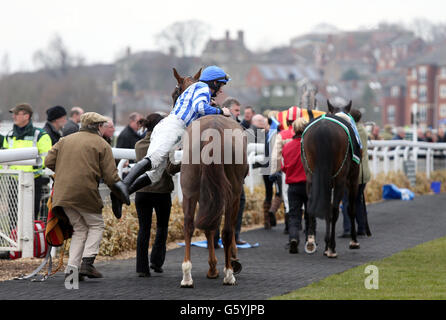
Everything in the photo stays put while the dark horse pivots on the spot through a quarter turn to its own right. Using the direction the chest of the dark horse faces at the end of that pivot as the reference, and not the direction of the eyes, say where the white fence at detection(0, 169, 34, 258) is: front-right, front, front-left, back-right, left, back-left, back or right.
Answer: back-right

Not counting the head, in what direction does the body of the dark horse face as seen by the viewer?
away from the camera

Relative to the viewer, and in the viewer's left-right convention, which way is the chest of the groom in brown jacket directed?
facing away from the viewer and to the right of the viewer

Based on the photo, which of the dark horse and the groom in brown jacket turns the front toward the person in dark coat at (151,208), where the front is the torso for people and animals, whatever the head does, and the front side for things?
the groom in brown jacket

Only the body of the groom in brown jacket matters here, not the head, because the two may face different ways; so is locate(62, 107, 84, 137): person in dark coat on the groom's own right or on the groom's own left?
on the groom's own left

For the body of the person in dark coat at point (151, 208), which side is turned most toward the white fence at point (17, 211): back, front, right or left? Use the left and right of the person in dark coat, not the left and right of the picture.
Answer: left

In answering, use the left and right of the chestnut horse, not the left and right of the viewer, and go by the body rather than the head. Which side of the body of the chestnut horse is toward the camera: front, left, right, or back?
back

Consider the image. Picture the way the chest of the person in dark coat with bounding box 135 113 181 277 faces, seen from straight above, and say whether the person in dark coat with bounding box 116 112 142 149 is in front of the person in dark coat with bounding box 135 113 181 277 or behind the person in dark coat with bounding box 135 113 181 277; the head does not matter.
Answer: in front

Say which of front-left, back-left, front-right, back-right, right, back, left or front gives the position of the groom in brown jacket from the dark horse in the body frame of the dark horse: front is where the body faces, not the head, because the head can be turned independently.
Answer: back-left

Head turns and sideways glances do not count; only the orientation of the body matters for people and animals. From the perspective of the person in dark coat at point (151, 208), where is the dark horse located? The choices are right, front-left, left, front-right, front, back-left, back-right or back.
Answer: front-right

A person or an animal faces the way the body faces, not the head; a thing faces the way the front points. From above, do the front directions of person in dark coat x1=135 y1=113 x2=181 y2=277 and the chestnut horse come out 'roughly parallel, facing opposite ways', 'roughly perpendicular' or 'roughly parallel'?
roughly parallel

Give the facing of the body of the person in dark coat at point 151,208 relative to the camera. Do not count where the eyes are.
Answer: away from the camera

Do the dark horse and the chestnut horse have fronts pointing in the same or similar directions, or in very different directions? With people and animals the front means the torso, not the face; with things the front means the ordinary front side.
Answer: same or similar directions

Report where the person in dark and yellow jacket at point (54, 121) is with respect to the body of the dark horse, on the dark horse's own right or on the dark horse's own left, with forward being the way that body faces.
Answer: on the dark horse's own left

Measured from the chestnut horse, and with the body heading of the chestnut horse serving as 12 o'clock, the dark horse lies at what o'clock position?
The dark horse is roughly at 1 o'clock from the chestnut horse.

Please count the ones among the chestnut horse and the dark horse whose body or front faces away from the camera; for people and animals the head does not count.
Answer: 2

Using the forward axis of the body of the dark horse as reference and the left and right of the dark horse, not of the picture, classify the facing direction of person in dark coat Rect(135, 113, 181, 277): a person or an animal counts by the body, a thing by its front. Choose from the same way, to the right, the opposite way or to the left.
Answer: the same way

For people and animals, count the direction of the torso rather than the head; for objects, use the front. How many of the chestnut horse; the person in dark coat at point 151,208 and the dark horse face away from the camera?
3
